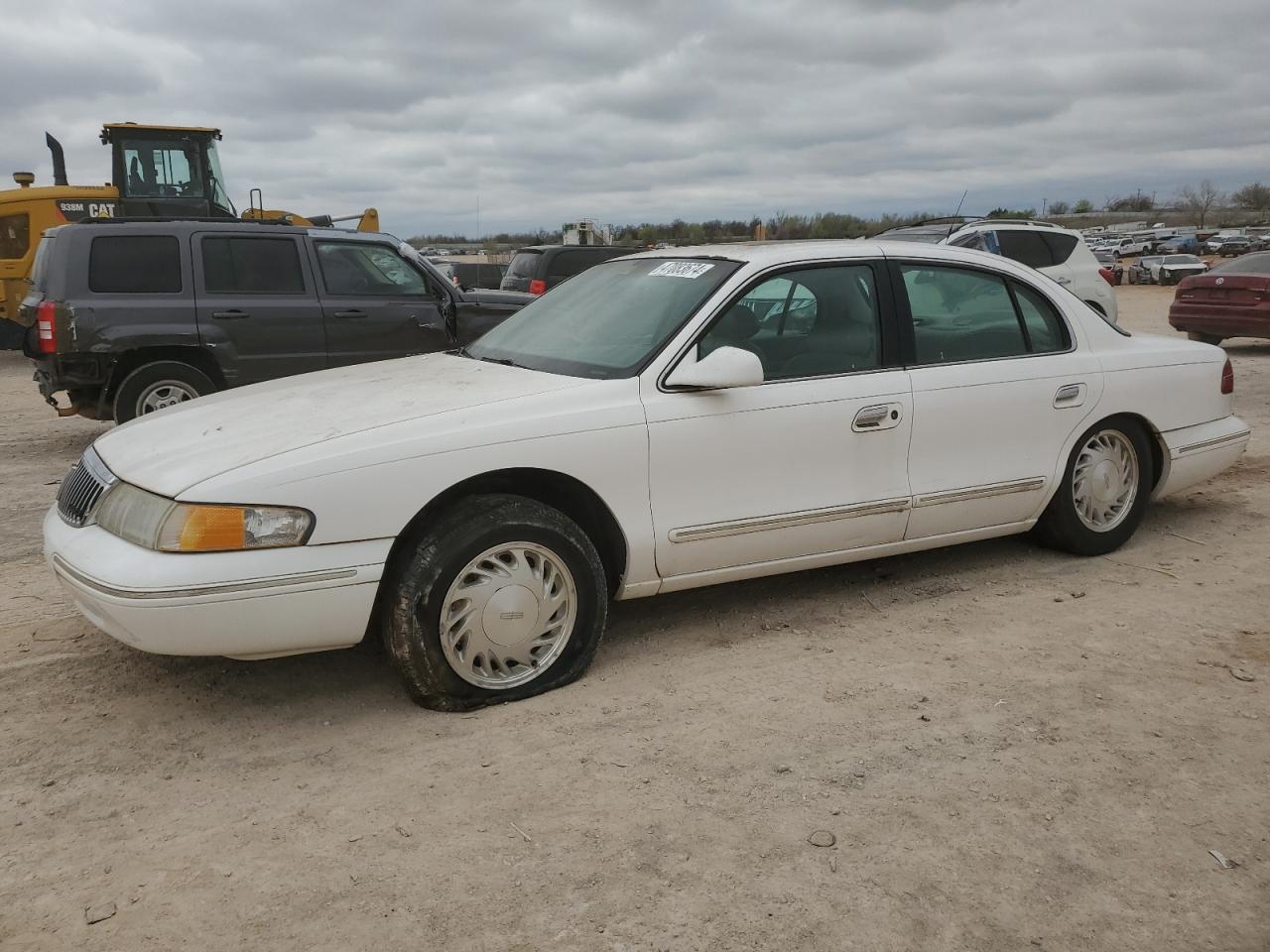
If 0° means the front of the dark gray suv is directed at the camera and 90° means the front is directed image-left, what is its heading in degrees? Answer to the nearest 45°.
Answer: approximately 270°

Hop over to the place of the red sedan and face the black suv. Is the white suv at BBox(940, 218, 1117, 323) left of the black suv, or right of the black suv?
left

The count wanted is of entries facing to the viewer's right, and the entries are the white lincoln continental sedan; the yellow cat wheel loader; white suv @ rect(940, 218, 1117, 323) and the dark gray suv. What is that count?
2

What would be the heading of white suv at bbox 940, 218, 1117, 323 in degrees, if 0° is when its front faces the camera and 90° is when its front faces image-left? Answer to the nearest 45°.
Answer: approximately 90°

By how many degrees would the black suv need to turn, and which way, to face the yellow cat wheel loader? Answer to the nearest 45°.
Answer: approximately 135° to its left

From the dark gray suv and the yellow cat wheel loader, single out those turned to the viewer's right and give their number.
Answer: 2

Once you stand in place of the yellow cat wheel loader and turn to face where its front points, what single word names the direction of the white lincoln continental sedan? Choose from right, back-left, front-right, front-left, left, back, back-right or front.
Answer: right

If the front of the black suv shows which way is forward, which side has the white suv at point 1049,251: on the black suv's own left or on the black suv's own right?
on the black suv's own right

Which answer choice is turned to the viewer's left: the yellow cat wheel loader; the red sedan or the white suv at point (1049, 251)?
the white suv

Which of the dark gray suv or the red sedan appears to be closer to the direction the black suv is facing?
the red sedan

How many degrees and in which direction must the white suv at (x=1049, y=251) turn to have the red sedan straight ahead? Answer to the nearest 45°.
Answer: approximately 135° to its right

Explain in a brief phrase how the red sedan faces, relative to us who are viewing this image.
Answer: facing away from the viewer and to the right of the viewer

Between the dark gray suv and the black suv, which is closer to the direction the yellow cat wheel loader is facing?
the black suv

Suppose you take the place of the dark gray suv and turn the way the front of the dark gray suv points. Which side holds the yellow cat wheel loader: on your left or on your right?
on your left

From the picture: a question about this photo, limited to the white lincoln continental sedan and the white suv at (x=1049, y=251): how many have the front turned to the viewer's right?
0
